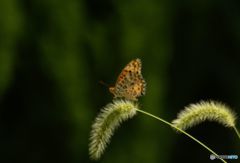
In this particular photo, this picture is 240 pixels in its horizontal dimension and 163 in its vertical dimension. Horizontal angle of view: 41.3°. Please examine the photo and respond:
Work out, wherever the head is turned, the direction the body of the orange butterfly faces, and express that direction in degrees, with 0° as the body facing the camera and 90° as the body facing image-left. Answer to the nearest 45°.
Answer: approximately 90°

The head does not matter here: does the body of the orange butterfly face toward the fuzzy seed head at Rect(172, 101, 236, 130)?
no
